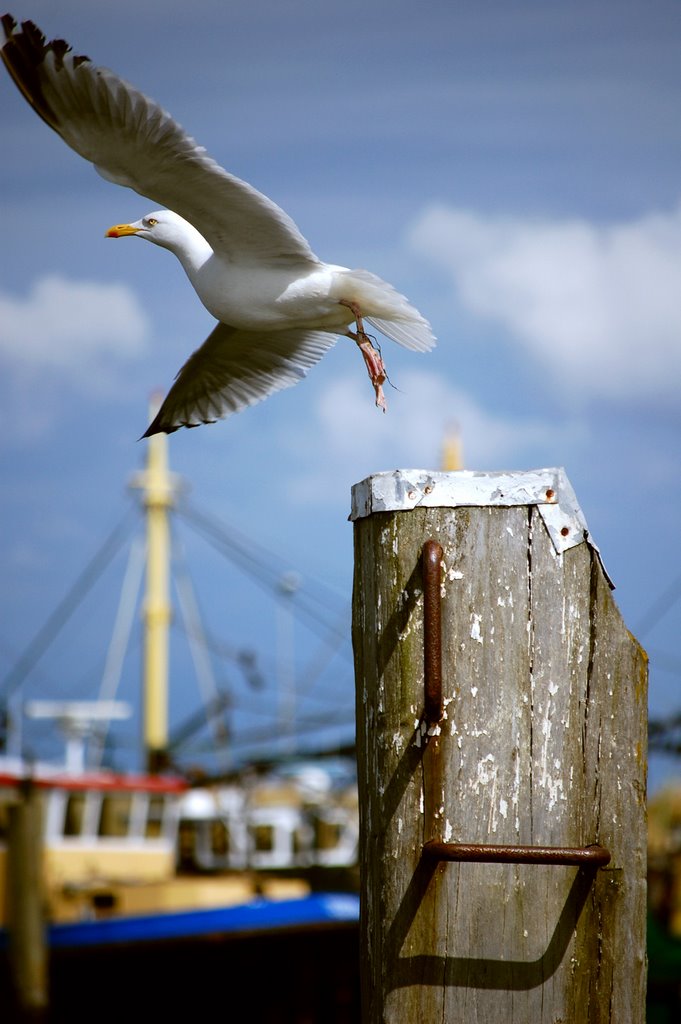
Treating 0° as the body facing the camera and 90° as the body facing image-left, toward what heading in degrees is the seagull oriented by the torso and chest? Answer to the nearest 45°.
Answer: approximately 90°
